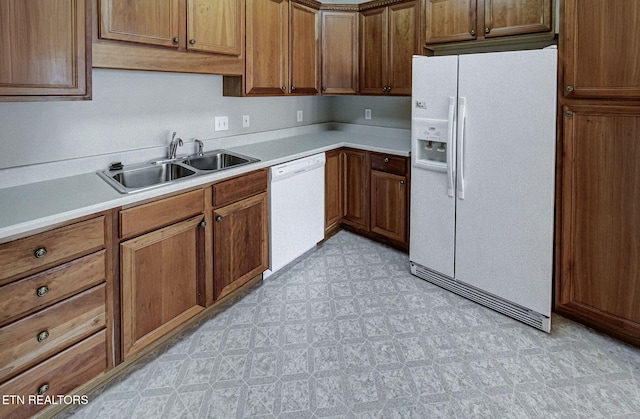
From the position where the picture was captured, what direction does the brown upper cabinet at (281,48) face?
facing the viewer and to the right of the viewer

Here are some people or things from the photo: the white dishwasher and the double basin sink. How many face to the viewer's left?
0

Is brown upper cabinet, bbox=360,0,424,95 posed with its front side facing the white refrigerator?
no

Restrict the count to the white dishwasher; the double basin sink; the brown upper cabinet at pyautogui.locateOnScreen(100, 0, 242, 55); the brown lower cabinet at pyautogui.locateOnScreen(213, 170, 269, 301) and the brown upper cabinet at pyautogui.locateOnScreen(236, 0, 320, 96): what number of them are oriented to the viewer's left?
0

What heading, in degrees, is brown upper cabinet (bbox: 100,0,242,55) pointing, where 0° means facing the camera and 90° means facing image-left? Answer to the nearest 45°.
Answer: approximately 315°

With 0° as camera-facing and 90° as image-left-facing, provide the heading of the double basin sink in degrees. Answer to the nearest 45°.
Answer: approximately 315°

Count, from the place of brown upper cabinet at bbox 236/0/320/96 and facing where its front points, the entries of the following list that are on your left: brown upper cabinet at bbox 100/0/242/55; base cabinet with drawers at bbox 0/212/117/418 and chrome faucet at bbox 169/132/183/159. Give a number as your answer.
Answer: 0

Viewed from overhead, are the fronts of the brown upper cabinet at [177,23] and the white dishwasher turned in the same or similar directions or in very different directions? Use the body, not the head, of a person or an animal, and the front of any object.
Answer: same or similar directions

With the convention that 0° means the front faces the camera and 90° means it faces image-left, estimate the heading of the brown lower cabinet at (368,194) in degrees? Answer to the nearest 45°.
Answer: approximately 45°

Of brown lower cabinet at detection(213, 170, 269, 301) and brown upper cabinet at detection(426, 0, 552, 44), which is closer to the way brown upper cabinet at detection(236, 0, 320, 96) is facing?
the brown upper cabinet

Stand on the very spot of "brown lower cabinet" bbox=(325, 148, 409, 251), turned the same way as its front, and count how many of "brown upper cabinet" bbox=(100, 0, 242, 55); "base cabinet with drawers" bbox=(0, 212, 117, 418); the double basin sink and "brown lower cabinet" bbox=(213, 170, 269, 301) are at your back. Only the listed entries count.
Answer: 0

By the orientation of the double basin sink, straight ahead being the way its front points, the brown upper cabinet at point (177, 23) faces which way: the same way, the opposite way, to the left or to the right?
the same way

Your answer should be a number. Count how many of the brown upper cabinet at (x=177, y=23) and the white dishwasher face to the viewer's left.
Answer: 0

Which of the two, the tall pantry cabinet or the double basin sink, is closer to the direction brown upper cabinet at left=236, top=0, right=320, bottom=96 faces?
the tall pantry cabinet
